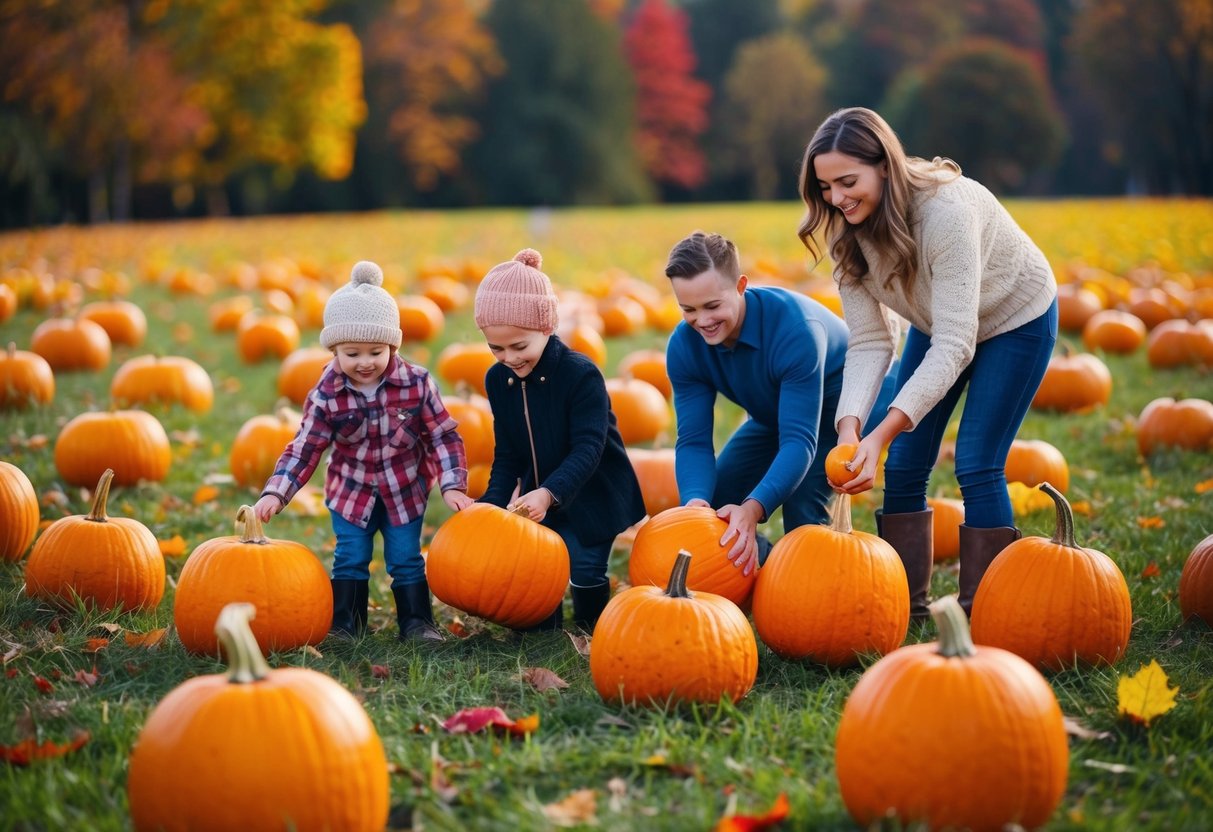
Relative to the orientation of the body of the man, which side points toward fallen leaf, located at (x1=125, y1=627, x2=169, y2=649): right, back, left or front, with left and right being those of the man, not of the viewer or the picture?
front

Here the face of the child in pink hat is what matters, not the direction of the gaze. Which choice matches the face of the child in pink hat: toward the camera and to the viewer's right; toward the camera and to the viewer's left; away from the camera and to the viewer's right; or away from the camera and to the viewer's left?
toward the camera and to the viewer's left

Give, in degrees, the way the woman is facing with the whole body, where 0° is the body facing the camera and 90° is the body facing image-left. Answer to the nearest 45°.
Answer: approximately 45°

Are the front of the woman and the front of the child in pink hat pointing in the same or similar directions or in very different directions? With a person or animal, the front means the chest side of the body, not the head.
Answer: same or similar directions

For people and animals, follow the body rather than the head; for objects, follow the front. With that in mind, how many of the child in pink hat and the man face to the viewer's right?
0

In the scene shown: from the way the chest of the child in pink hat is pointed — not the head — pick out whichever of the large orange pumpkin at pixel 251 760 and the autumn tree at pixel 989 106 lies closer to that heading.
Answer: the large orange pumpkin

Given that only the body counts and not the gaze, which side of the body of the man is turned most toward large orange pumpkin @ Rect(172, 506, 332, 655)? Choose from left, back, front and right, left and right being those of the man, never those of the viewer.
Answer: front

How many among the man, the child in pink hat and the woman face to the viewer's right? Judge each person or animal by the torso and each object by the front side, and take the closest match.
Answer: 0

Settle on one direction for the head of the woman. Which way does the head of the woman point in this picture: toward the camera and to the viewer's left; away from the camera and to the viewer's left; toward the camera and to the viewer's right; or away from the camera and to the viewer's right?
toward the camera and to the viewer's left

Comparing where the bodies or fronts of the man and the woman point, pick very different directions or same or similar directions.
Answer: same or similar directions

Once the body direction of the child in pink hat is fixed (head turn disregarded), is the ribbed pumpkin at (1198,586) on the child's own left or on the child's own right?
on the child's own left

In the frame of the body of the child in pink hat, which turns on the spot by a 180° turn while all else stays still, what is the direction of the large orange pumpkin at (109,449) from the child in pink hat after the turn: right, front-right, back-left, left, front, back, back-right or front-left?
left

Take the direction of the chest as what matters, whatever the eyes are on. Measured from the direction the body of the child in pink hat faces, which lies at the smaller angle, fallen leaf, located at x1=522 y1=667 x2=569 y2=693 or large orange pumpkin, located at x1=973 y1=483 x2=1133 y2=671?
the fallen leaf

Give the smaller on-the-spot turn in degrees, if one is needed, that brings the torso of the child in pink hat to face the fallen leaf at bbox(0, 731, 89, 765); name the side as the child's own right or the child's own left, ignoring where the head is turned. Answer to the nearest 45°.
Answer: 0° — they already face it

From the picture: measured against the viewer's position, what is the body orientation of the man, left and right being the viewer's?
facing the viewer and to the left of the viewer

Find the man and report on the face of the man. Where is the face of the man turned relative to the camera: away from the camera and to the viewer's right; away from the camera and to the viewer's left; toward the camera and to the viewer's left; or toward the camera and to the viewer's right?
toward the camera and to the viewer's left

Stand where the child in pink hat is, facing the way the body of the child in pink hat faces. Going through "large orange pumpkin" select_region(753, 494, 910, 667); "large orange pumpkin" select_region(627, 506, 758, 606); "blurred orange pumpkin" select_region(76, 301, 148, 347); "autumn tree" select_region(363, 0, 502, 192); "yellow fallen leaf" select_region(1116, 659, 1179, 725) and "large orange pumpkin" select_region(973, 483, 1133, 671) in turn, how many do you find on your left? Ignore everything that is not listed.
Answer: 4
